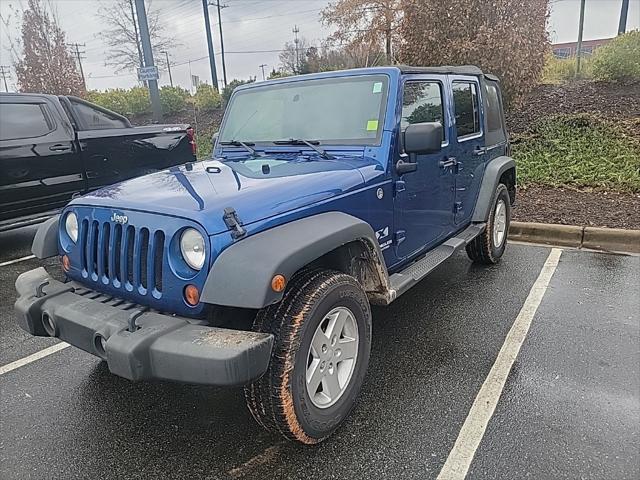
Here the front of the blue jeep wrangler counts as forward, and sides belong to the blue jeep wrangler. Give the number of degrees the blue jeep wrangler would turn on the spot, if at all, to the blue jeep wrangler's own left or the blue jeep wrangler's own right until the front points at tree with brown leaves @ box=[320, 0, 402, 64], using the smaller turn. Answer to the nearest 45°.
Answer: approximately 135° to the blue jeep wrangler's own right

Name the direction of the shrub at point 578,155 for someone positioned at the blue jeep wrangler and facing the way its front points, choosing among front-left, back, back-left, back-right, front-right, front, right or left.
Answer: back

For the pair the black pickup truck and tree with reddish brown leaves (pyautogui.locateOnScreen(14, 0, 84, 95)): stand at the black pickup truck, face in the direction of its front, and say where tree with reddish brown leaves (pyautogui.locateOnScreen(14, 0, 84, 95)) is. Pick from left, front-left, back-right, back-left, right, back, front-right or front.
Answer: back-right

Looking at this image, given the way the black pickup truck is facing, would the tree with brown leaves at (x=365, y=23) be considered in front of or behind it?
behind

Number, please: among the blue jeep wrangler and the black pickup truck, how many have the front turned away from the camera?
0

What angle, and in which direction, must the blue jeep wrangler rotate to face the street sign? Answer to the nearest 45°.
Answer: approximately 135° to its right

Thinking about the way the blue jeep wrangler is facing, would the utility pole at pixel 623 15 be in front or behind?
behind

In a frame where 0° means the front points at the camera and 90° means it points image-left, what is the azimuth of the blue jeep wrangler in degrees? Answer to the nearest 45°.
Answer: approximately 45°

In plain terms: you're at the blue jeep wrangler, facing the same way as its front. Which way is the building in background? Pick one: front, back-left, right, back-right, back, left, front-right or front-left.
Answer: back

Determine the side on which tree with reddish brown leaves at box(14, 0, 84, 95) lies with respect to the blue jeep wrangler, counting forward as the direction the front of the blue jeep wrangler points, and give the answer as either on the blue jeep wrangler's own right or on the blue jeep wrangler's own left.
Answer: on the blue jeep wrangler's own right

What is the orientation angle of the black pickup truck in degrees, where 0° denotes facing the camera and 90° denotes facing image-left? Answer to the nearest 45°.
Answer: approximately 45°
